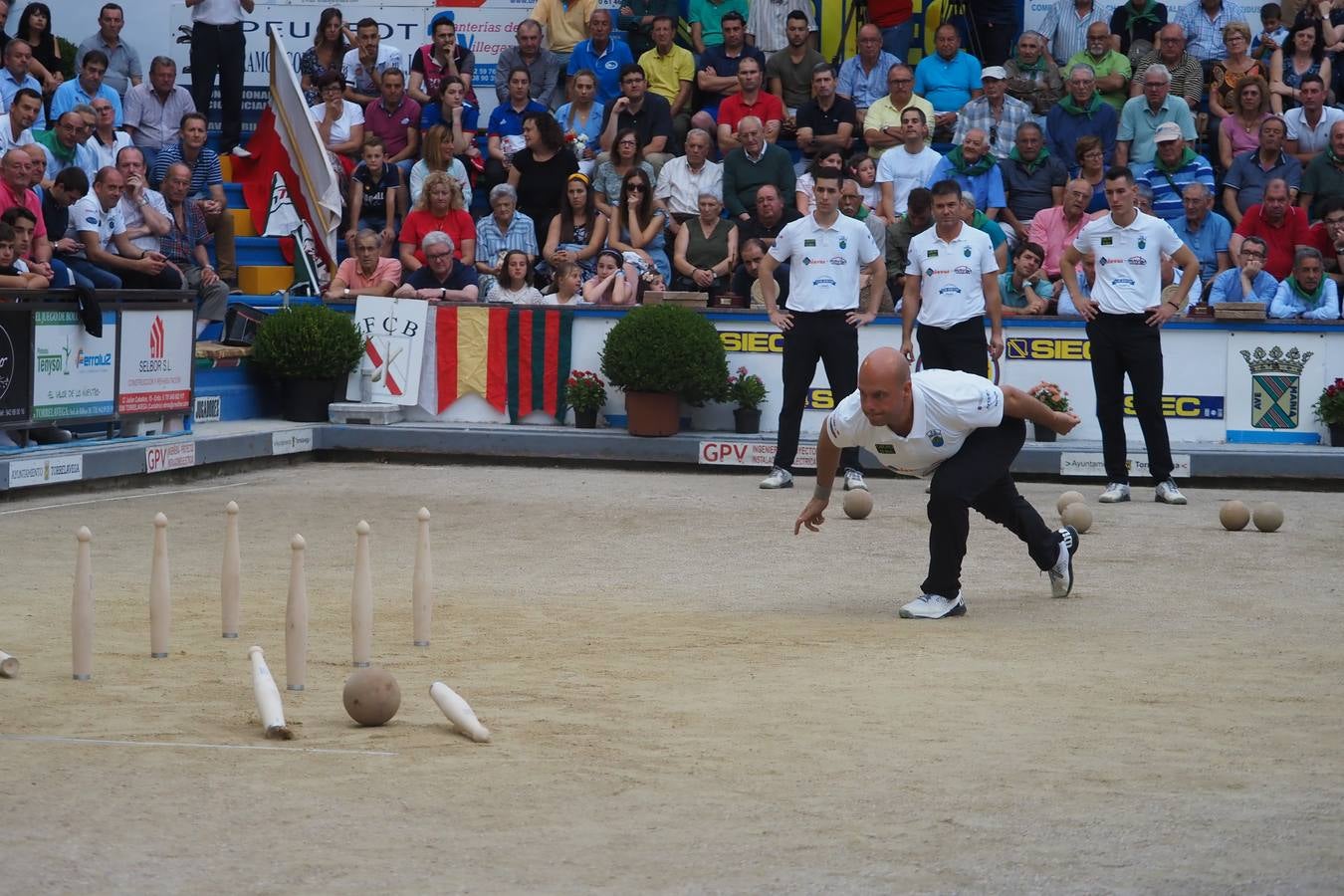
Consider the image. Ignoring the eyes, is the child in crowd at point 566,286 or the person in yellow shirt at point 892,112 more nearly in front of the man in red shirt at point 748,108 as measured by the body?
the child in crowd

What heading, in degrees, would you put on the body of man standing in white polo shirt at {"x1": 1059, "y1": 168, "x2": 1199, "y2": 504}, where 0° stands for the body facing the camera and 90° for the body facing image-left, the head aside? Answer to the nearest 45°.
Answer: approximately 0°

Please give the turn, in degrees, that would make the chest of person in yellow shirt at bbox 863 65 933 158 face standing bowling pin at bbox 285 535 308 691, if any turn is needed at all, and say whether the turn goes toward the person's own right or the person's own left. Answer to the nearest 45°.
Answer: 0° — they already face it

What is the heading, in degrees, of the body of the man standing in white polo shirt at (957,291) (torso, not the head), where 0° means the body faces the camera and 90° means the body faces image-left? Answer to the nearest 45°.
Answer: approximately 0°

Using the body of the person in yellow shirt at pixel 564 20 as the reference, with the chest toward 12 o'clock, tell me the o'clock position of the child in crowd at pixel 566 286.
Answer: The child in crowd is roughly at 12 o'clock from the person in yellow shirt.

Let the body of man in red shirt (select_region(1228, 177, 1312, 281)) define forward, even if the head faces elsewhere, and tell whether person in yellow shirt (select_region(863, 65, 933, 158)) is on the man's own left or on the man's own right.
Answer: on the man's own right

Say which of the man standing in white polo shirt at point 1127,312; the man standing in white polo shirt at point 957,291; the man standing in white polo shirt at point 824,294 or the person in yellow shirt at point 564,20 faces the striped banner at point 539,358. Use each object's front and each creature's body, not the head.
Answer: the person in yellow shirt

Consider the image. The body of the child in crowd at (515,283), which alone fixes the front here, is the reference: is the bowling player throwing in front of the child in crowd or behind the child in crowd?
in front

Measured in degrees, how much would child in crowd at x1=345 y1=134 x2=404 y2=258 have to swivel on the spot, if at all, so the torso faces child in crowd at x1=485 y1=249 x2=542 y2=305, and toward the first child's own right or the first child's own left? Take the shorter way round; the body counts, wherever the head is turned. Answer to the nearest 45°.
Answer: approximately 45° to the first child's own left

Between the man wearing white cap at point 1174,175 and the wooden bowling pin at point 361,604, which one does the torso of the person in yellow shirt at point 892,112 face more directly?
the wooden bowling pin
